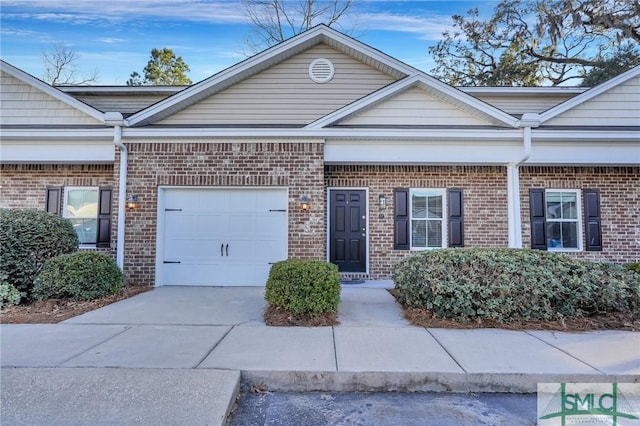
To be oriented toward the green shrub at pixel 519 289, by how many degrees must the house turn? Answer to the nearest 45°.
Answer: approximately 45° to its left

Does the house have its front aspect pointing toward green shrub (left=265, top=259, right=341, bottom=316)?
yes

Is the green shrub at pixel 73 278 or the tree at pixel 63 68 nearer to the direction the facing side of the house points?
the green shrub

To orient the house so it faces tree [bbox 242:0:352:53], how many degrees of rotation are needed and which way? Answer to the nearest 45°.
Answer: approximately 180°

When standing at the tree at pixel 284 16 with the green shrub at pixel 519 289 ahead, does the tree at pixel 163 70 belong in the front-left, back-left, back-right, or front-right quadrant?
back-right

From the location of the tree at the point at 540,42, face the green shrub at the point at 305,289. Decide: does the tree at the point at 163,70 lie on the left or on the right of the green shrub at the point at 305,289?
right

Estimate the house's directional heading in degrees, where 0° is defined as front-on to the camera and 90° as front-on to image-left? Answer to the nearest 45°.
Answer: approximately 0°

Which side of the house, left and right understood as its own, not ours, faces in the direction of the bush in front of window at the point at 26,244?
right

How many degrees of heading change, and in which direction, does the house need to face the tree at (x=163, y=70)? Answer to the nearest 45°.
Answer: approximately 135° to its right

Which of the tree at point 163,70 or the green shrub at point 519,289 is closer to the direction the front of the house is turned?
the green shrub

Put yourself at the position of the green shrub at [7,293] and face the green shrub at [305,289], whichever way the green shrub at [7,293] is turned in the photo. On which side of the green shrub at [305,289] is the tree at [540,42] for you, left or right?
left
